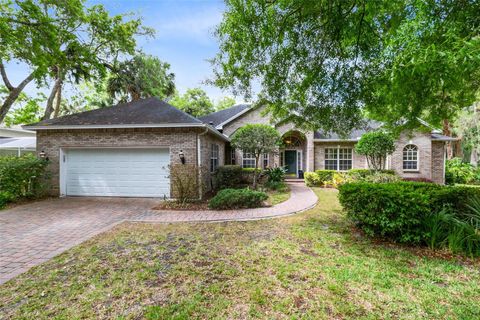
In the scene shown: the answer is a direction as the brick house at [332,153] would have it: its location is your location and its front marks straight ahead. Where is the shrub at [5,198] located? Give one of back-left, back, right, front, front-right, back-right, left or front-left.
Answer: front-right

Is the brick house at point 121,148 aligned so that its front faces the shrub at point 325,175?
no

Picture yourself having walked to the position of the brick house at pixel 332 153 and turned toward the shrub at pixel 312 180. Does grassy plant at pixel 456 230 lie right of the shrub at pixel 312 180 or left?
left

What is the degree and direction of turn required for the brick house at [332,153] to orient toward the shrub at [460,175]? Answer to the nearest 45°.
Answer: approximately 135° to its left

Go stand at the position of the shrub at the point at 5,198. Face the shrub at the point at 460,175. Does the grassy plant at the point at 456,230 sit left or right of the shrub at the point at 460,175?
right

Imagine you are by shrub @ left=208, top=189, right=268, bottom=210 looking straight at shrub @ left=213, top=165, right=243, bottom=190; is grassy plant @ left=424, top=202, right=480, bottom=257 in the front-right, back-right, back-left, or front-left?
back-right

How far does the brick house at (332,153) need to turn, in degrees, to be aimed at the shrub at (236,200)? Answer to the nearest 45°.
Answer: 0° — it already faces it

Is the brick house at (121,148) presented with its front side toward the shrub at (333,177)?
no

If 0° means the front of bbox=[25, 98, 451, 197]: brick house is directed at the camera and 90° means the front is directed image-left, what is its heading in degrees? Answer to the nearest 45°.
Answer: approximately 0°

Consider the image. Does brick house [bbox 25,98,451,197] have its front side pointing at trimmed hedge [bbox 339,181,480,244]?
no

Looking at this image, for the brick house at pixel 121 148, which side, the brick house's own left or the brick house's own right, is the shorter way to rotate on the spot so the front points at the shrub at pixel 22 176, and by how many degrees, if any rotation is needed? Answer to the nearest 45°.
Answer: approximately 90° to the brick house's own right
